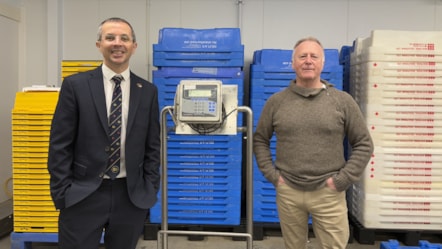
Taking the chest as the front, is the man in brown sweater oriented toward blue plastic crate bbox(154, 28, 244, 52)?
no

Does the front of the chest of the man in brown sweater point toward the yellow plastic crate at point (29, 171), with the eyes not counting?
no

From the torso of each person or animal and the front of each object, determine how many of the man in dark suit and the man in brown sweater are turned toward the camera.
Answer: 2

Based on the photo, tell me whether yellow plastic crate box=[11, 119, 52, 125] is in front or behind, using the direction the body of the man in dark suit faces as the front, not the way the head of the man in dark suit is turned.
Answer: behind

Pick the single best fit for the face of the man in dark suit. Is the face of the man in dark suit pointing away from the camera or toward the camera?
toward the camera

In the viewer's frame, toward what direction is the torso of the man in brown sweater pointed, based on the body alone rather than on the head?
toward the camera

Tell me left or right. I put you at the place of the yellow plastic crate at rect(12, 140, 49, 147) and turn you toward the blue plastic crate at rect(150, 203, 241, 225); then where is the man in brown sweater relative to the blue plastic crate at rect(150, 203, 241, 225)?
right

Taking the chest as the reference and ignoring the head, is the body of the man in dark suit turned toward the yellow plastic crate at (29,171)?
no

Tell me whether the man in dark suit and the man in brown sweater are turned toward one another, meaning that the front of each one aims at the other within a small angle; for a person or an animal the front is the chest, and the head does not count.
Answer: no

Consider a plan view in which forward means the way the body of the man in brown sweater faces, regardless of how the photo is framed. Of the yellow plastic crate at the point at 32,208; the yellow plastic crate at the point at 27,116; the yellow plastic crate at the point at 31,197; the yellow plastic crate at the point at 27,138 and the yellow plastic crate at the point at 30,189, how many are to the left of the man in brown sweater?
0

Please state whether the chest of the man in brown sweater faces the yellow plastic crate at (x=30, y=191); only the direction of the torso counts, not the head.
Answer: no

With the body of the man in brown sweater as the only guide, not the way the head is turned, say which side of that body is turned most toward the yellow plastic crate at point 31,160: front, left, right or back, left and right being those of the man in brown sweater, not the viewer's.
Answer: right

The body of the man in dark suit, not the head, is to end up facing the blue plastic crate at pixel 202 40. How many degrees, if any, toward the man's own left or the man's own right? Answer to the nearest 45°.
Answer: approximately 135° to the man's own left

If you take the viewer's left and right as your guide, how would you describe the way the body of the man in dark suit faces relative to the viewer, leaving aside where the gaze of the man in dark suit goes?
facing the viewer

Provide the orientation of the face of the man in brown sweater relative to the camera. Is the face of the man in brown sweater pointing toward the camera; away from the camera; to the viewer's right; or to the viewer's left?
toward the camera
